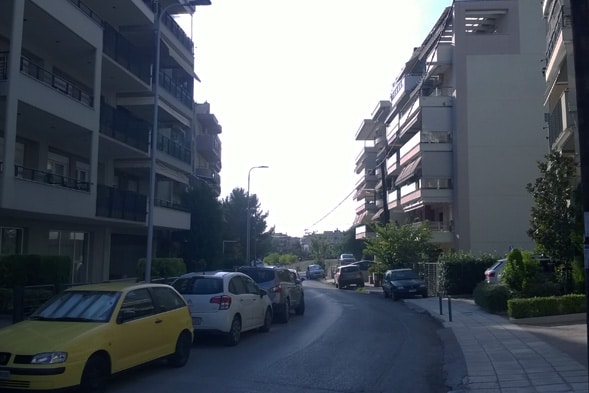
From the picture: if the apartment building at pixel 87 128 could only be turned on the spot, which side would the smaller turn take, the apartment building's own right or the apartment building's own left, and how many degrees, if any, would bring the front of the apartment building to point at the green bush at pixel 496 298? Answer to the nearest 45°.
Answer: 0° — it already faces it

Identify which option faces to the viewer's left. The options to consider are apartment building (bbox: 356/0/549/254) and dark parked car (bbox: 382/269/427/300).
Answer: the apartment building

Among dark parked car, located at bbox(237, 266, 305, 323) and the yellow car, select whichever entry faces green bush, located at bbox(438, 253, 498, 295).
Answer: the dark parked car

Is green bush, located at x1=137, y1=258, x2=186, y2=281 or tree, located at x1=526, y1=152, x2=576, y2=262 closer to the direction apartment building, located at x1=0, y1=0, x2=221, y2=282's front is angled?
the tree

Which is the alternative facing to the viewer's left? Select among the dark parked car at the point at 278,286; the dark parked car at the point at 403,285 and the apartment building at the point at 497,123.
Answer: the apartment building

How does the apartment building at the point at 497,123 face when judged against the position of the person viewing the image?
facing to the left of the viewer

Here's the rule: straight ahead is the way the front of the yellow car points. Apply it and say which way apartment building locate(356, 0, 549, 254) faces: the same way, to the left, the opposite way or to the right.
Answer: to the right

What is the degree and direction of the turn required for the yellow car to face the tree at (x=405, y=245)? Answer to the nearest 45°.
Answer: approximately 180°

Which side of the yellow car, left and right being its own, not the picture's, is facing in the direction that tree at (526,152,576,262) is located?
back

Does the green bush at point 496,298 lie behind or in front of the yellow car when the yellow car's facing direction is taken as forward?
behind

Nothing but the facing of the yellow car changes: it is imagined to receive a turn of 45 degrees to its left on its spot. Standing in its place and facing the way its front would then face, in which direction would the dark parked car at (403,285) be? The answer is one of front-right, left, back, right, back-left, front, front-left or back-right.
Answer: back-left

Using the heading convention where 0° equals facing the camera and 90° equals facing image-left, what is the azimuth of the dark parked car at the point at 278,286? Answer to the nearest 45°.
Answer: approximately 225°

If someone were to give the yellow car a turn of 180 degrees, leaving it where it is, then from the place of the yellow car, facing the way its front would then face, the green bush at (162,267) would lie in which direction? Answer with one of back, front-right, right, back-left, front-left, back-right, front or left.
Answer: front-left

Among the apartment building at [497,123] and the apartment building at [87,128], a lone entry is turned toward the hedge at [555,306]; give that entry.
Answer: the apartment building at [87,128]

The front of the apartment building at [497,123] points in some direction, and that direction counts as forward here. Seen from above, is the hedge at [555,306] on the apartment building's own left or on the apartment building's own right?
on the apartment building's own left

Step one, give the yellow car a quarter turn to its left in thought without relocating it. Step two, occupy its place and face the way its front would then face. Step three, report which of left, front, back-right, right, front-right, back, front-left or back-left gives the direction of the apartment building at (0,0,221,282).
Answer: back-left
